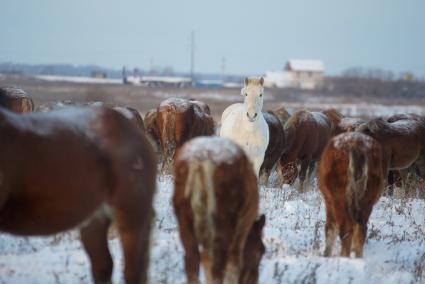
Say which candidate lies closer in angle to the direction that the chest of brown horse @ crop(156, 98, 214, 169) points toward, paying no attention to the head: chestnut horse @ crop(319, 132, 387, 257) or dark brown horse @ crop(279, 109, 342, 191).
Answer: the dark brown horse

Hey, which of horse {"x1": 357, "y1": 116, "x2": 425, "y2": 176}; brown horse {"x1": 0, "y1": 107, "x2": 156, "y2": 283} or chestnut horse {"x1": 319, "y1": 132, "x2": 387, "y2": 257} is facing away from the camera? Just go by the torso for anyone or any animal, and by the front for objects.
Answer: the chestnut horse

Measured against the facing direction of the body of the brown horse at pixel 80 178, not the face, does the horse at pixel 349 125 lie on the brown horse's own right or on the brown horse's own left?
on the brown horse's own right

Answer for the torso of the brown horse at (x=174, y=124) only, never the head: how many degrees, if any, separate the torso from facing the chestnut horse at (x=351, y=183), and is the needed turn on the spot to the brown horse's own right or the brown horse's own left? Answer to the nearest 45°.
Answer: approximately 135° to the brown horse's own right

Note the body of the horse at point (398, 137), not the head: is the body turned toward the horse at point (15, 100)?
yes

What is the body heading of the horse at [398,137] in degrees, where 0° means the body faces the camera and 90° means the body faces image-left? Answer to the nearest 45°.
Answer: approximately 90°

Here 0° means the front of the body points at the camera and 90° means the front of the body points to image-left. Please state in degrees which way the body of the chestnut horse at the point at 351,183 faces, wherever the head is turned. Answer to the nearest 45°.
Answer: approximately 180°

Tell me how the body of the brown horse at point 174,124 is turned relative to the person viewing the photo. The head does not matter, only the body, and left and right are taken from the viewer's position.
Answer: facing away from the viewer and to the right of the viewer

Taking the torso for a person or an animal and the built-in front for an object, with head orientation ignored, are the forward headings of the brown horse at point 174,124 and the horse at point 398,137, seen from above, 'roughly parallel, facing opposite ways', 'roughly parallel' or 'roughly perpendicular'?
roughly perpendicular

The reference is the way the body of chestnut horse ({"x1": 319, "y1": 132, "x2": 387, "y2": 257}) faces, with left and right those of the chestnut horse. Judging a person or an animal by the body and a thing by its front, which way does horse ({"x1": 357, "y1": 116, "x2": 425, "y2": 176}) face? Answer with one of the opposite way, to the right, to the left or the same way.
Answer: to the left
